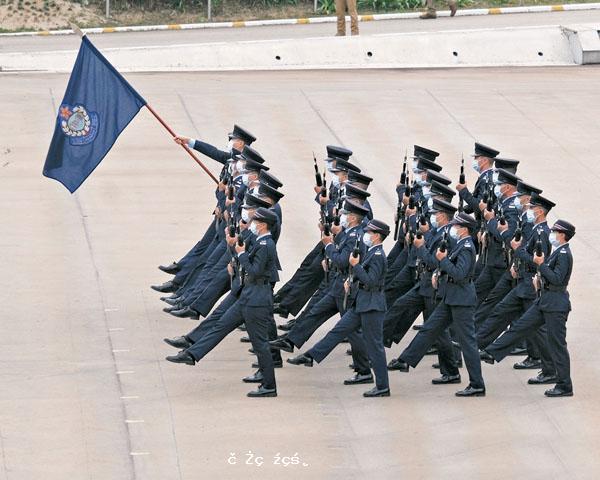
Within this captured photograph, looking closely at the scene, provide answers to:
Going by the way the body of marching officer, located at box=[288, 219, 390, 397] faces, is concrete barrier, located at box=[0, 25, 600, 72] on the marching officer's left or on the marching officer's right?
on the marching officer's right

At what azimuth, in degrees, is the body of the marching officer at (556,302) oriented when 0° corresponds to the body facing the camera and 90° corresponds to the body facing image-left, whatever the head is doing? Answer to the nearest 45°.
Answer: approximately 90°

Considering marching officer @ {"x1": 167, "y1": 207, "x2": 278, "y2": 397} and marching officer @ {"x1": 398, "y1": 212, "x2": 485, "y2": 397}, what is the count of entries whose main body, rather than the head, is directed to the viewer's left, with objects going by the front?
2

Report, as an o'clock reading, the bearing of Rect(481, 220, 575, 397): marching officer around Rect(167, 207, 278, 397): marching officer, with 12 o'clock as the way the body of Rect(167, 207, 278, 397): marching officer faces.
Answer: Rect(481, 220, 575, 397): marching officer is roughly at 6 o'clock from Rect(167, 207, 278, 397): marching officer.

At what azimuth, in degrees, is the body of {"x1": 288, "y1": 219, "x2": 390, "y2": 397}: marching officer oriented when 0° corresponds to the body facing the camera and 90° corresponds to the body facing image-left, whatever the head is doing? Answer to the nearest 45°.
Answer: approximately 90°

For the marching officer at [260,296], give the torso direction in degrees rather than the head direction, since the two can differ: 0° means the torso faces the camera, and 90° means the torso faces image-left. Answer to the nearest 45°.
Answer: approximately 90°

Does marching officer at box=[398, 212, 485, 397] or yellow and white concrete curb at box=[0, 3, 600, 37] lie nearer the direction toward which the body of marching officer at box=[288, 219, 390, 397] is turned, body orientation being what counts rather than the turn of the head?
the yellow and white concrete curb

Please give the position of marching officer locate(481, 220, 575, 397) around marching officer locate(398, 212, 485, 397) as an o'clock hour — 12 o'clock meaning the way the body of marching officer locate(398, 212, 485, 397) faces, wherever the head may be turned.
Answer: marching officer locate(481, 220, 575, 397) is roughly at 6 o'clock from marching officer locate(398, 212, 485, 397).

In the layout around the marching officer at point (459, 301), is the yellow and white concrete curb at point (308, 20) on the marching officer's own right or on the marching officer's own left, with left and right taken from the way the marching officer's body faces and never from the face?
on the marching officer's own right

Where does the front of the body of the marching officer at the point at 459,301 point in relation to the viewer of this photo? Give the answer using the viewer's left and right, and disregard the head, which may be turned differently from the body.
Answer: facing to the left of the viewer

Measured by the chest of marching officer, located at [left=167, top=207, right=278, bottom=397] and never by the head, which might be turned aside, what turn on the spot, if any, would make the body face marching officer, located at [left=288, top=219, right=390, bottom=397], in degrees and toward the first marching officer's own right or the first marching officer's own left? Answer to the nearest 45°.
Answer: approximately 180°

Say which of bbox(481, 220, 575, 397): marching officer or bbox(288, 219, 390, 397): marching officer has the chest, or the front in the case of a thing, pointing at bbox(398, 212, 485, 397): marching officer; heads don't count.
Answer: bbox(481, 220, 575, 397): marching officer
